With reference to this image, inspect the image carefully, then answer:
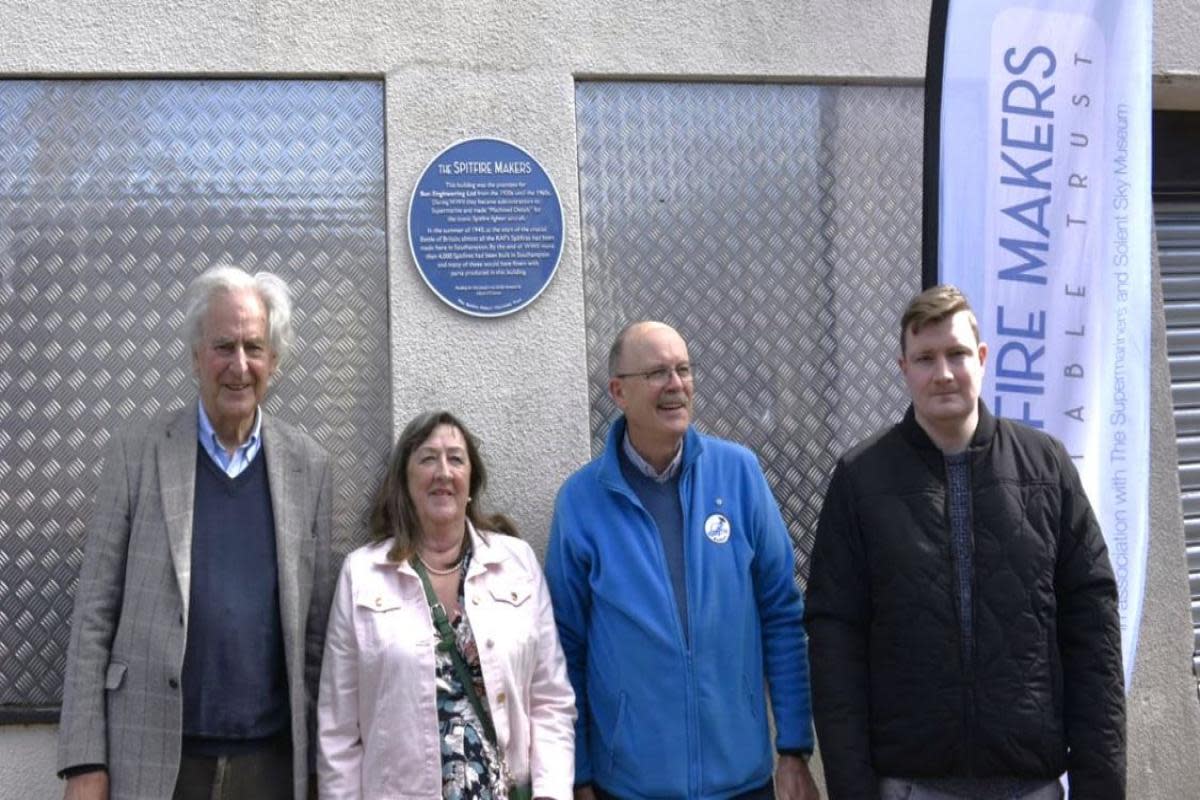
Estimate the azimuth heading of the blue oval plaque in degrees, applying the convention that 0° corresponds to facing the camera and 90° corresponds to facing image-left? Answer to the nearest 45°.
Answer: approximately 0°

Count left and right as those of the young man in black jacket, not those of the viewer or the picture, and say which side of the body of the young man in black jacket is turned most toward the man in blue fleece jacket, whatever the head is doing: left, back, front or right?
right

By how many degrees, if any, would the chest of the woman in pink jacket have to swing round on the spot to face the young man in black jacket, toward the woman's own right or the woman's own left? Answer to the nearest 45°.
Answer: approximately 90° to the woman's own left

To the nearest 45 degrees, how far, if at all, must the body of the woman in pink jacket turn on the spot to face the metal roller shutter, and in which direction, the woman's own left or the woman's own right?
approximately 135° to the woman's own left

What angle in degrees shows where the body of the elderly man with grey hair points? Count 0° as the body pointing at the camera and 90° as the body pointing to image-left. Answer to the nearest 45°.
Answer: approximately 0°

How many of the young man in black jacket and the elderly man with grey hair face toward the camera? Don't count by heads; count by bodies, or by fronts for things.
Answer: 2
